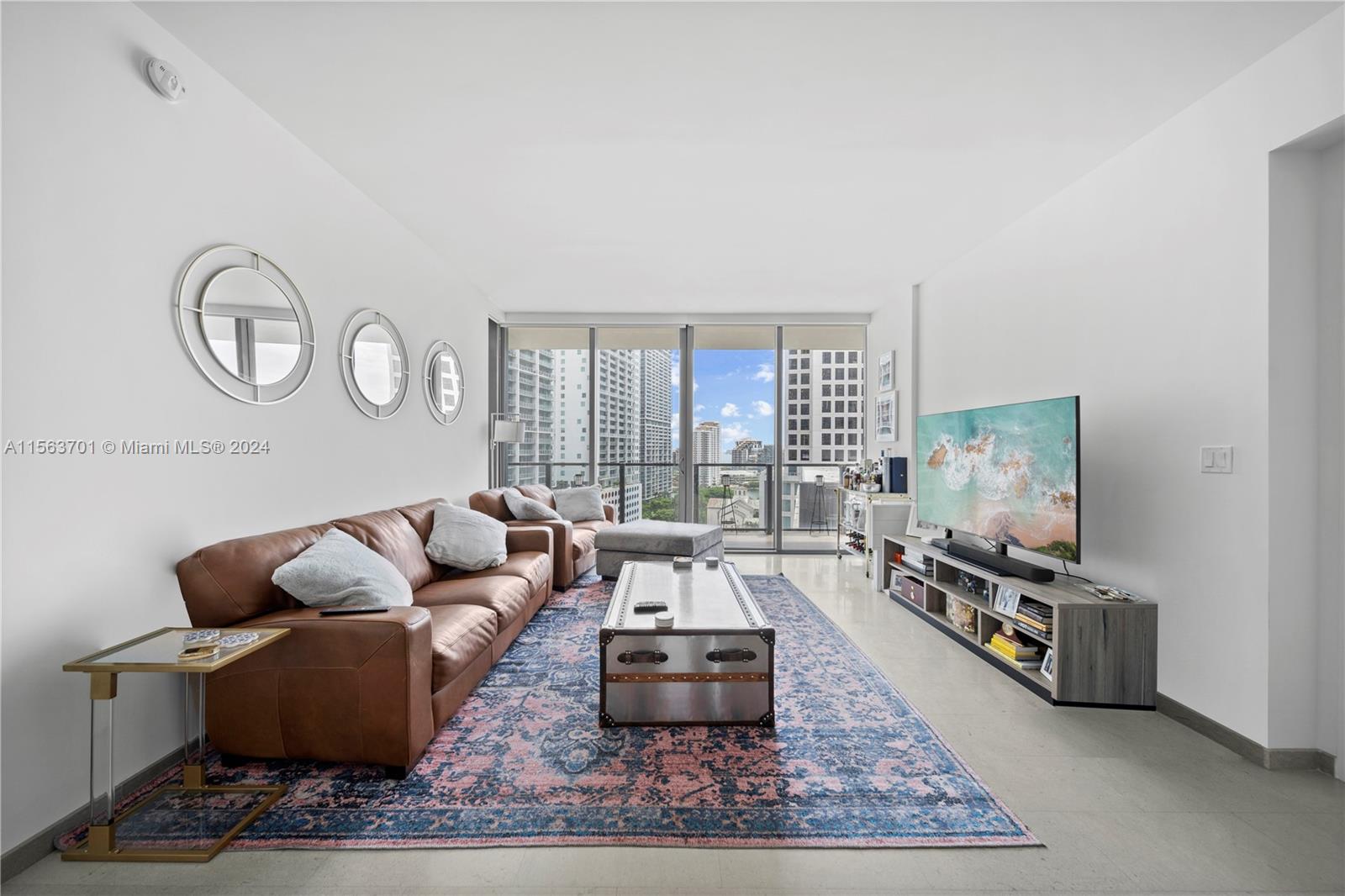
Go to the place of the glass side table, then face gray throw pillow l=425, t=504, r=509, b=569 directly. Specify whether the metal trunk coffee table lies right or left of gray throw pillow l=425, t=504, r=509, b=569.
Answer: right

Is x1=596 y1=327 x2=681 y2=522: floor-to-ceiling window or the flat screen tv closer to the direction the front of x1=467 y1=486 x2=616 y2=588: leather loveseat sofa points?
the flat screen tv

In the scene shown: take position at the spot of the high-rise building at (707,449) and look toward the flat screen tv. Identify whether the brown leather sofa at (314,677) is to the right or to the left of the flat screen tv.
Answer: right

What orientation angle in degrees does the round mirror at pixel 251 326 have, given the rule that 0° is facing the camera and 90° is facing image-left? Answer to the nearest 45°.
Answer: approximately 315°

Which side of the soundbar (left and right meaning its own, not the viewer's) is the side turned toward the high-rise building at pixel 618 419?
right

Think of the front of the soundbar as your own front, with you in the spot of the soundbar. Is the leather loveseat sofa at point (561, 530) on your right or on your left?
on your right
